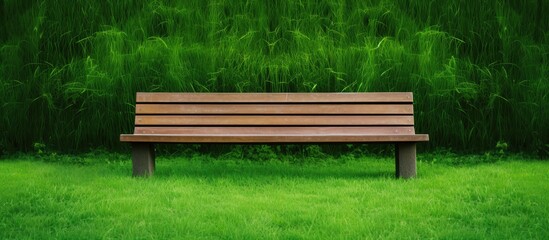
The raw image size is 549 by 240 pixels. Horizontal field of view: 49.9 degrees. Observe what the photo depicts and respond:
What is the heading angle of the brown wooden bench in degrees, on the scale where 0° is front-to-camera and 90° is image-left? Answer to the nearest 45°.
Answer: approximately 0°
